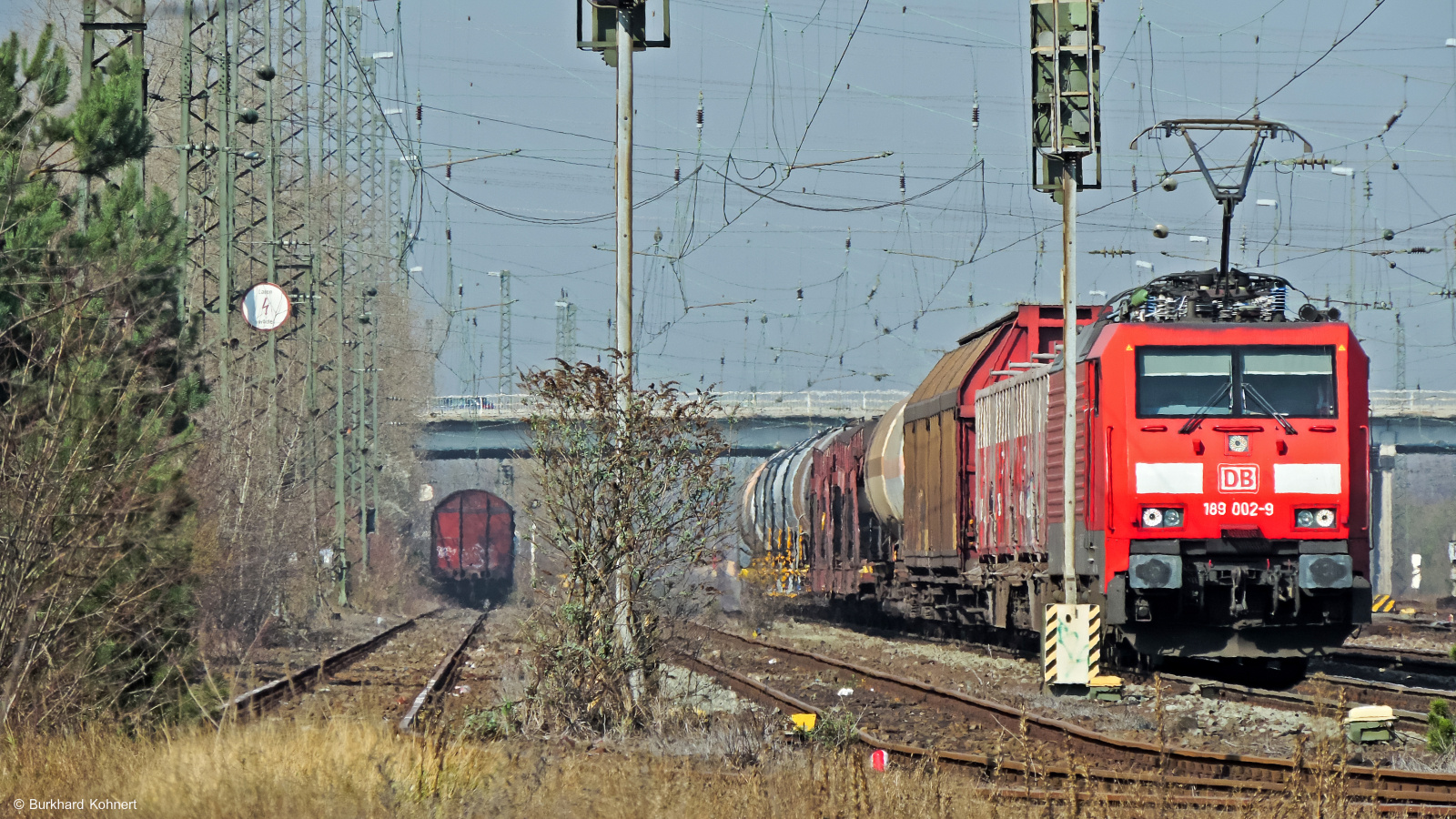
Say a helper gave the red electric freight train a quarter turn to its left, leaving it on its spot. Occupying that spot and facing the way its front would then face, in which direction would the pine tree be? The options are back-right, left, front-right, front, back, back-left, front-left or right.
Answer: back-right

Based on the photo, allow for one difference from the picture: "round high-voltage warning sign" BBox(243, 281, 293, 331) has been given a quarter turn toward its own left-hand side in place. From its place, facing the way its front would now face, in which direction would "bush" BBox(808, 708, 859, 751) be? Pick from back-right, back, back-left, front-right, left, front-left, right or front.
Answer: right

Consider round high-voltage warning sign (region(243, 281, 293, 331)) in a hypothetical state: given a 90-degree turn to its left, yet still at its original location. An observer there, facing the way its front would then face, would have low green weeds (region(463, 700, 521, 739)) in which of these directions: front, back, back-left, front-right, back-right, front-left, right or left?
right

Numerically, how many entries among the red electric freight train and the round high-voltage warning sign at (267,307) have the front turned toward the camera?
2

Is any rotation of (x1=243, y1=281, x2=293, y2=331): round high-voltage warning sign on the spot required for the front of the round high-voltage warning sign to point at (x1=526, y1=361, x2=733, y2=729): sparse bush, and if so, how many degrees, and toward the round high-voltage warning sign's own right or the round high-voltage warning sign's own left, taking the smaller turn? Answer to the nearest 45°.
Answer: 0° — it already faces it

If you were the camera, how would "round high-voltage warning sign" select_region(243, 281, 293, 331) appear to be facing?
facing the viewer

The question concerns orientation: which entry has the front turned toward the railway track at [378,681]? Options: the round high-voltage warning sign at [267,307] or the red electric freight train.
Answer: the round high-voltage warning sign

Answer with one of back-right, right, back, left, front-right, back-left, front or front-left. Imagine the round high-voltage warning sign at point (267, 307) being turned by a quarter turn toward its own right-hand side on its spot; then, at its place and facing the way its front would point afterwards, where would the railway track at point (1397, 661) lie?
back-left

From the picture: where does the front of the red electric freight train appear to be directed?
toward the camera

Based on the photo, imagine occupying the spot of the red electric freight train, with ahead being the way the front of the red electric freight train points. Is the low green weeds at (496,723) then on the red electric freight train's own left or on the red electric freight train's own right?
on the red electric freight train's own right

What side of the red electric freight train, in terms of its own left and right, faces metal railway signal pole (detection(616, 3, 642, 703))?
right

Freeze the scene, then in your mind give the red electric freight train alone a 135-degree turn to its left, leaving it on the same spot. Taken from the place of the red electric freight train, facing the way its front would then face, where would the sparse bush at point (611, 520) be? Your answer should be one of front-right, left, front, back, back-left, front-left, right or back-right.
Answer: back
